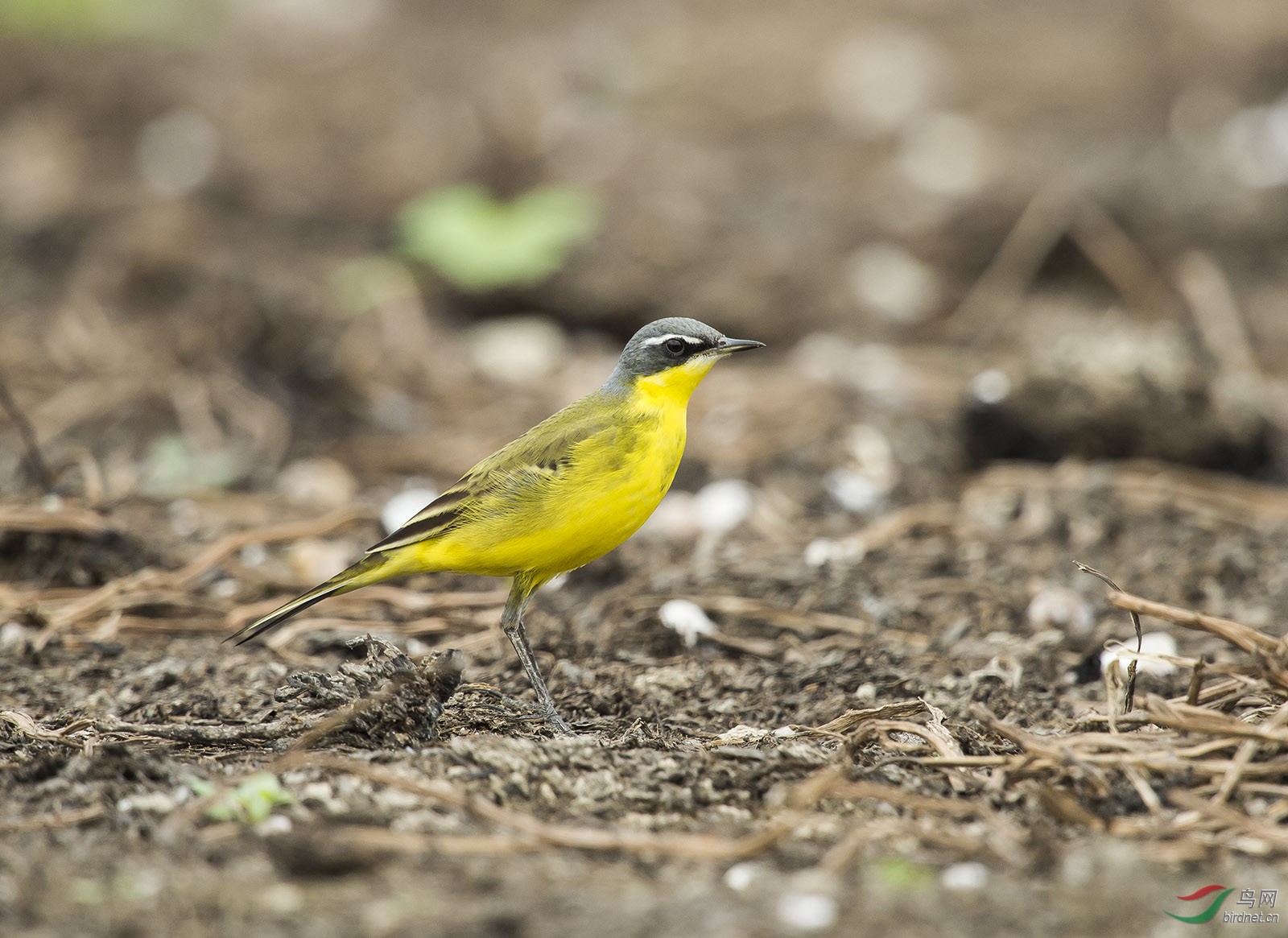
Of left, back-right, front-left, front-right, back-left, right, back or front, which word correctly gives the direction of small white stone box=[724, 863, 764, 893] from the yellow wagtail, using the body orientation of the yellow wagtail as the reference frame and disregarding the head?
right

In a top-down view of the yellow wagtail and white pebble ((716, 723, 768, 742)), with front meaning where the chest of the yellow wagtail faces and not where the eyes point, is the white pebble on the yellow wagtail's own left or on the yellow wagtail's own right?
on the yellow wagtail's own right

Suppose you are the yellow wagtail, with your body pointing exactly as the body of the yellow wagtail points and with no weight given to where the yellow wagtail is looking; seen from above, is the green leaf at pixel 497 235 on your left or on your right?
on your left

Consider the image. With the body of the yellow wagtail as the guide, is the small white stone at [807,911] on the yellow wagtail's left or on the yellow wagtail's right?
on the yellow wagtail's right

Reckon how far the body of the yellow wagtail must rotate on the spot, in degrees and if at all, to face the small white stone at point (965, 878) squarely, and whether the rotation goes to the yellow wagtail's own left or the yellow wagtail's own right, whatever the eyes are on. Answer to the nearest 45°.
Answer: approximately 90° to the yellow wagtail's own right

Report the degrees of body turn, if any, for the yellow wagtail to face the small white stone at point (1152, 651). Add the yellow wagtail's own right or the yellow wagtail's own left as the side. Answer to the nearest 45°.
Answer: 0° — it already faces it

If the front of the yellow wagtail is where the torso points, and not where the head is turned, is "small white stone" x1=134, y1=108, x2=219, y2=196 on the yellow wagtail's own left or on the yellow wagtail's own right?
on the yellow wagtail's own left

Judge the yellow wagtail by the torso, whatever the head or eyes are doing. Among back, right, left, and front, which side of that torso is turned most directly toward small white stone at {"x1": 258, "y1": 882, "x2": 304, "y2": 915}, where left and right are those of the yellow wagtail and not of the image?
right

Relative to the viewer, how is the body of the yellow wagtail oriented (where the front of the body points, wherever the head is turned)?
to the viewer's right

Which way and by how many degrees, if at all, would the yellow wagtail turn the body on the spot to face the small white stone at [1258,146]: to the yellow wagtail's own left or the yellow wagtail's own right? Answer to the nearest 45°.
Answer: approximately 45° to the yellow wagtail's own left

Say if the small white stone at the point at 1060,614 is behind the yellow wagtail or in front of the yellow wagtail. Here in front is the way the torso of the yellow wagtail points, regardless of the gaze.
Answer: in front

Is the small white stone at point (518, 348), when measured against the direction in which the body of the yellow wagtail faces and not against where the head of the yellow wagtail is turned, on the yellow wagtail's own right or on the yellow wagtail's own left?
on the yellow wagtail's own left

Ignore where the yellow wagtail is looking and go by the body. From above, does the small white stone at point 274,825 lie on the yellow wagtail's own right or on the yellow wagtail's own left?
on the yellow wagtail's own right
